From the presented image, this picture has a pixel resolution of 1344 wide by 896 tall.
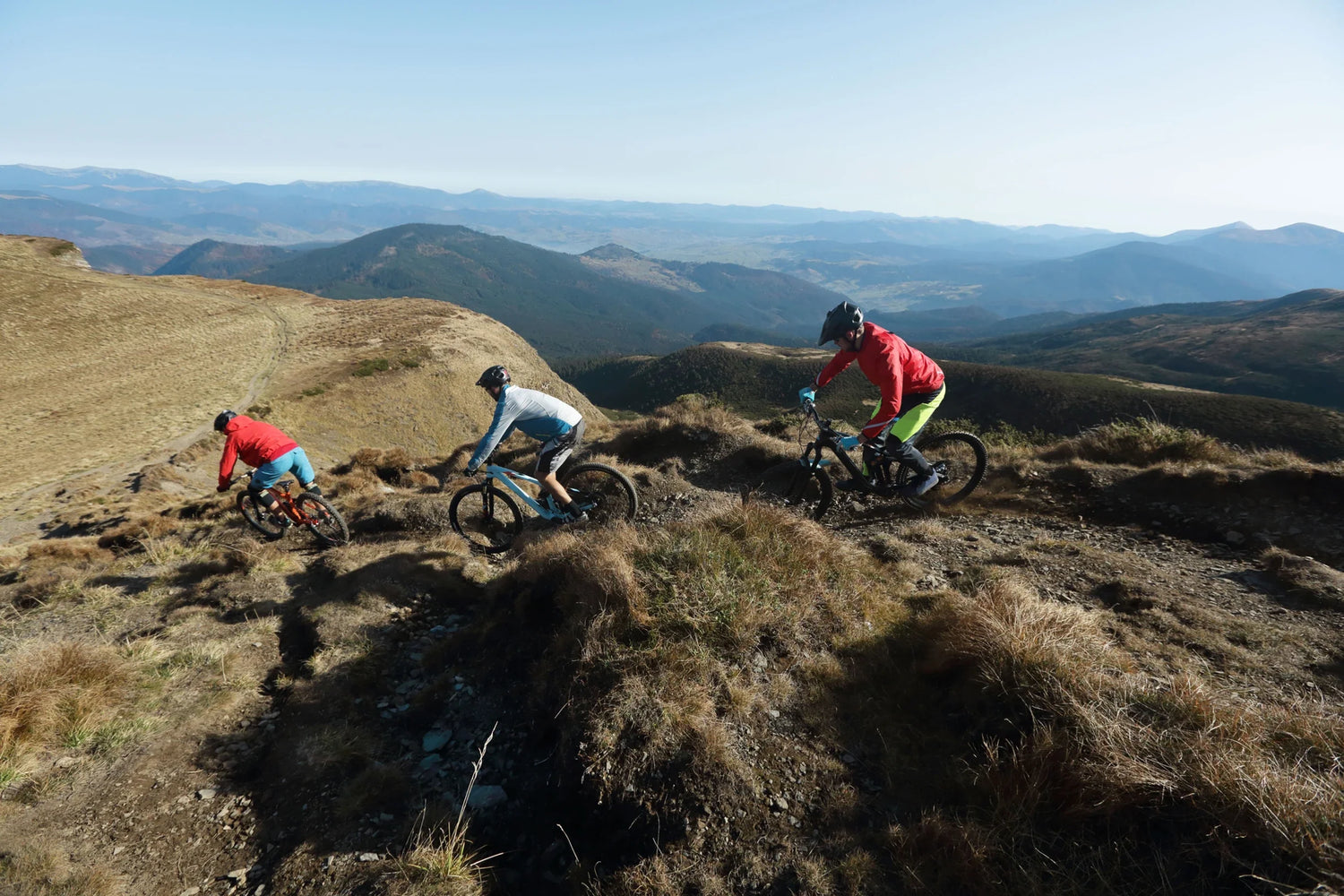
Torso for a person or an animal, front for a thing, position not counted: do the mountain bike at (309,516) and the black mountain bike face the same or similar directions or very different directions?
same or similar directions

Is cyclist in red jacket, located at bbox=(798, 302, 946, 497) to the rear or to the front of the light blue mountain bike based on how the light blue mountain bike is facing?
to the rear

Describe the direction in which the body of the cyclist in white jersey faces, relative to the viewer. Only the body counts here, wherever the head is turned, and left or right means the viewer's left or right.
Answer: facing to the left of the viewer

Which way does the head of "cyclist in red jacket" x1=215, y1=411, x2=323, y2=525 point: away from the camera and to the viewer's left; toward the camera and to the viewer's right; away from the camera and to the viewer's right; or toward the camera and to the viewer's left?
away from the camera and to the viewer's left

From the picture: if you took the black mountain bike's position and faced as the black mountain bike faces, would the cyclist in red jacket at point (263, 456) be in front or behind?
in front

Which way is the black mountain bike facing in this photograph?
to the viewer's left

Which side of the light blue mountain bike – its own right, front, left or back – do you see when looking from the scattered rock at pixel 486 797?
left

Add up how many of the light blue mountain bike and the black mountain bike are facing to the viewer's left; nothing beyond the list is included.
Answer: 2

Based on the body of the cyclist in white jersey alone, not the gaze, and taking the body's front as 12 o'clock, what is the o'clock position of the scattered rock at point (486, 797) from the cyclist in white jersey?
The scattered rock is roughly at 9 o'clock from the cyclist in white jersey.

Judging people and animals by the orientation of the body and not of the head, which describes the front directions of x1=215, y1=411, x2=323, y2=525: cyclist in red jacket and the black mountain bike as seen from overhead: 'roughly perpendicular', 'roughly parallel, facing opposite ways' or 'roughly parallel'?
roughly parallel

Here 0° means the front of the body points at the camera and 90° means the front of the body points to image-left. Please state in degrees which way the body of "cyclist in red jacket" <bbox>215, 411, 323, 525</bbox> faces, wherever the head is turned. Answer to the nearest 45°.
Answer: approximately 135°

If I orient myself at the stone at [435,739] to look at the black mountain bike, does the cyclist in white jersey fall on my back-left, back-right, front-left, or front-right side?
front-left

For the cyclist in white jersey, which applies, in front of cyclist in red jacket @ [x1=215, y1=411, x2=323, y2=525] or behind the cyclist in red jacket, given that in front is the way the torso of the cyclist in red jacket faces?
behind

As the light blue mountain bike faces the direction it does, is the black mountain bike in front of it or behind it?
behind

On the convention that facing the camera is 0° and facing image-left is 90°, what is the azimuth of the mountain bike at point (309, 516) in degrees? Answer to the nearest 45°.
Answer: approximately 135°

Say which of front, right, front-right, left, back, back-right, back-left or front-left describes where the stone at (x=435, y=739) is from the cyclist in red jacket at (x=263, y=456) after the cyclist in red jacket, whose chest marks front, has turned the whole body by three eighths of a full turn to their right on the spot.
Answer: right

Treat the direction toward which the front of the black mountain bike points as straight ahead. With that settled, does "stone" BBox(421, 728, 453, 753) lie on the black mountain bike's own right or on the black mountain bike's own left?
on the black mountain bike's own left

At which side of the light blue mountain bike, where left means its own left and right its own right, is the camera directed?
left

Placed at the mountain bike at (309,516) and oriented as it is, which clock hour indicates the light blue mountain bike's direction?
The light blue mountain bike is roughly at 6 o'clock from the mountain bike.
